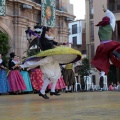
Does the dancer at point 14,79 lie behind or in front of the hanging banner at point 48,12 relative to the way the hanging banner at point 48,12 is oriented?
in front

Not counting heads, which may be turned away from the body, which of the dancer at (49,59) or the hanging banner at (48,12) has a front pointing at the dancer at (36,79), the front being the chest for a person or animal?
the hanging banner

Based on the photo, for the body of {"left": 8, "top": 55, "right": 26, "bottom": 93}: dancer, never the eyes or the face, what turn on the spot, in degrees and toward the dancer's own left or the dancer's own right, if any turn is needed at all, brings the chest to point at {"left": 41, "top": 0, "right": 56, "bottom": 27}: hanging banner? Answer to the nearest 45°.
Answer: approximately 135° to the dancer's own left

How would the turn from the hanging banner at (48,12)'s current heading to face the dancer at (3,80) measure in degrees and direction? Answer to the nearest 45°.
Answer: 0° — it already faces them

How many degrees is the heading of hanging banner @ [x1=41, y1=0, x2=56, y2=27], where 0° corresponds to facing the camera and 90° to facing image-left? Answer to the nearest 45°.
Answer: approximately 0°

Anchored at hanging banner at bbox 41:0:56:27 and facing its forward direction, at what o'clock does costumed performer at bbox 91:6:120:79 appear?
The costumed performer is roughly at 12 o'clock from the hanging banner.

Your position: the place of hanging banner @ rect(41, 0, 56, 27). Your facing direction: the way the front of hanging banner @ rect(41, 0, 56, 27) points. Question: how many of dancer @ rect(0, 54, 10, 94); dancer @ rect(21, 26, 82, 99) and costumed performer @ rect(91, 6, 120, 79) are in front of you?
3

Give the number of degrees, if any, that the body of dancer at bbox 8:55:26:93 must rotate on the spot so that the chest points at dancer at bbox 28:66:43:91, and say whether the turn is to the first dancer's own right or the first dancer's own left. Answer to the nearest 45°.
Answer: approximately 90° to the first dancer's own left
